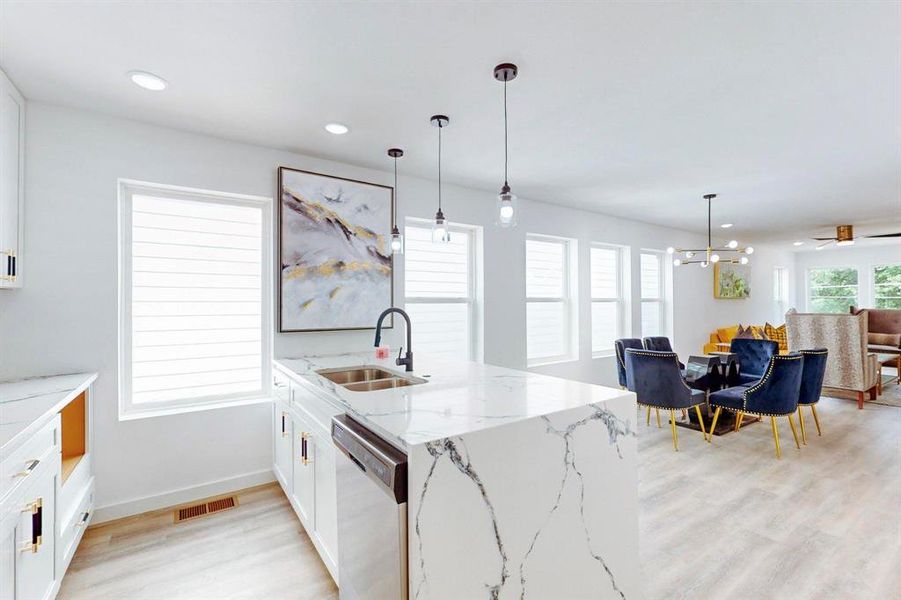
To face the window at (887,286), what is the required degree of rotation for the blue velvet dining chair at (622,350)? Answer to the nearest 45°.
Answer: approximately 90° to its left

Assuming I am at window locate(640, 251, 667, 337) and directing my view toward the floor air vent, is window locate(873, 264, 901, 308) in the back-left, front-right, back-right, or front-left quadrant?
back-left

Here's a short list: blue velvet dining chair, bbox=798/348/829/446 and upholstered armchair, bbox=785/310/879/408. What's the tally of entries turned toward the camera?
0

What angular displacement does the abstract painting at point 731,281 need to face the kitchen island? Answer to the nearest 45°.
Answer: approximately 45° to its right

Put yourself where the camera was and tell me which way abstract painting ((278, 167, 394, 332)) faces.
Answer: facing the viewer and to the right of the viewer

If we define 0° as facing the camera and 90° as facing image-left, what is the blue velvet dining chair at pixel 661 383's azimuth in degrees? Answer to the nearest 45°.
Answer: approximately 225°

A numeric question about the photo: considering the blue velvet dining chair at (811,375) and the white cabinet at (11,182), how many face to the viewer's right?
1

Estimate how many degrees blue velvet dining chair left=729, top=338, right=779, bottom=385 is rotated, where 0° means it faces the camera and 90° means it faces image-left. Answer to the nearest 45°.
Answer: approximately 0°

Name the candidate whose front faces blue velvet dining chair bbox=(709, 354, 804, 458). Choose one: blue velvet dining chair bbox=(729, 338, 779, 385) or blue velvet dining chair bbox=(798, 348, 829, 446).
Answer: blue velvet dining chair bbox=(729, 338, 779, 385)

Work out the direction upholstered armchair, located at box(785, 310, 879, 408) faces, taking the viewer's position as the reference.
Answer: facing away from the viewer and to the right of the viewer

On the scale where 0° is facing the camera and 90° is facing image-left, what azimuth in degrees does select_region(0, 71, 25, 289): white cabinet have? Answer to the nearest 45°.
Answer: approximately 270°

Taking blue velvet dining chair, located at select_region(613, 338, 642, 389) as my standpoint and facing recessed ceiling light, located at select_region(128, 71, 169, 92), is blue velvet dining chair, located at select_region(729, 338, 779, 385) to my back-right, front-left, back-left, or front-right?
back-left

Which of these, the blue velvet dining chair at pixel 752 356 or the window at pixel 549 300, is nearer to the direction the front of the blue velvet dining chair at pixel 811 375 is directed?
the blue velvet dining chair

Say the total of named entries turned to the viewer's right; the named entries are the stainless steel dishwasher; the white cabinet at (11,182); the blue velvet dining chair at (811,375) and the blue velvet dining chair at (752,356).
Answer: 1

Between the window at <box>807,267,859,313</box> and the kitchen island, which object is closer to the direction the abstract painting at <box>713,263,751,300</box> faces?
the kitchen island
